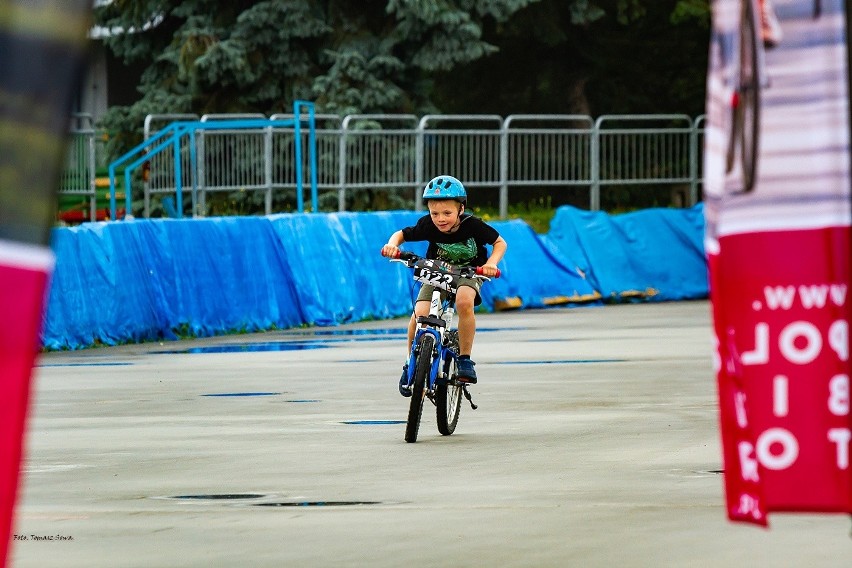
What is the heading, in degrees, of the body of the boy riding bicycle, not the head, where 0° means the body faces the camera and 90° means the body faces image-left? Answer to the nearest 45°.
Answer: approximately 0°

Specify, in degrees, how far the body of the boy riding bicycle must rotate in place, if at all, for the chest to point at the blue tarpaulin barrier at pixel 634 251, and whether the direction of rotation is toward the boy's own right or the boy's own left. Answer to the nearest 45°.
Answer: approximately 180°

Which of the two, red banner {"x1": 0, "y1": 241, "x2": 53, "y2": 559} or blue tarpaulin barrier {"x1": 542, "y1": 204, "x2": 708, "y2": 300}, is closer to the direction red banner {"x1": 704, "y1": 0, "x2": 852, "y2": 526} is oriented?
the blue tarpaulin barrier

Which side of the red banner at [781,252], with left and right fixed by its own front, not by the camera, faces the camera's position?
back

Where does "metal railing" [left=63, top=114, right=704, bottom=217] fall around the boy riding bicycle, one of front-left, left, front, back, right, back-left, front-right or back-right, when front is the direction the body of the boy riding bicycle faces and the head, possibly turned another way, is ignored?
back

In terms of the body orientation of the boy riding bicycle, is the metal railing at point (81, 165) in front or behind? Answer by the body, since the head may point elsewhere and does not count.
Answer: behind

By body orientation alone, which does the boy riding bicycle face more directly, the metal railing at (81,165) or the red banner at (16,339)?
the red banner

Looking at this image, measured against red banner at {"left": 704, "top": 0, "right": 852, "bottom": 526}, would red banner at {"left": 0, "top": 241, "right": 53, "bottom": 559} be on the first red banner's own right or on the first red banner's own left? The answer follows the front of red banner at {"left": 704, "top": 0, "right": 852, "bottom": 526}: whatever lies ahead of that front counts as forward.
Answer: on the first red banner's own left

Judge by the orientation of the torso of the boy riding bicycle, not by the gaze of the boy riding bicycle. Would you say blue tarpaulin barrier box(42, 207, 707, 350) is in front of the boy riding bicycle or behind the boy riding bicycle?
behind
